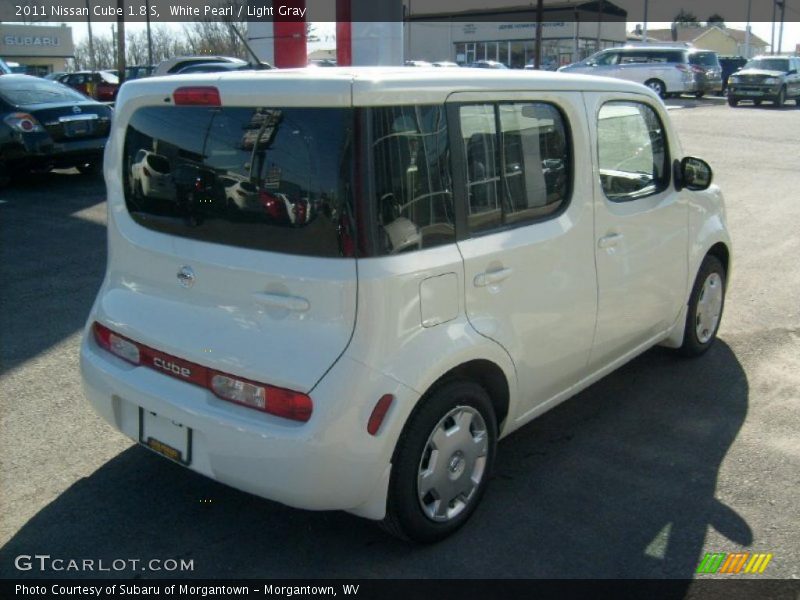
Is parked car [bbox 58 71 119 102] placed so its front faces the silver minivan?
no

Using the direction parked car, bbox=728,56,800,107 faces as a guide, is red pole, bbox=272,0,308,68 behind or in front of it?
in front

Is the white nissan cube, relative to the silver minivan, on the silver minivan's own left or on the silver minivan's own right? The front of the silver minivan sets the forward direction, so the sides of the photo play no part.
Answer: on the silver minivan's own left

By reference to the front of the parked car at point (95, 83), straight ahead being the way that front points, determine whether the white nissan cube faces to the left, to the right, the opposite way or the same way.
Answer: to the right

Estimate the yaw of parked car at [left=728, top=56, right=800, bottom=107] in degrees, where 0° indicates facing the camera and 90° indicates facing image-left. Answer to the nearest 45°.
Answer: approximately 45°

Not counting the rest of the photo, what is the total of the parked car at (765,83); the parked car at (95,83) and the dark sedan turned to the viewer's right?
0

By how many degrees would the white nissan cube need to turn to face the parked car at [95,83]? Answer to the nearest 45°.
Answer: approximately 45° to its left

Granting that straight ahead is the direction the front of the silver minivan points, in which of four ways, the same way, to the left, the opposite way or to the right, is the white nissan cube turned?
to the right

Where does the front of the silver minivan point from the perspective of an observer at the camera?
facing away from the viewer and to the left of the viewer

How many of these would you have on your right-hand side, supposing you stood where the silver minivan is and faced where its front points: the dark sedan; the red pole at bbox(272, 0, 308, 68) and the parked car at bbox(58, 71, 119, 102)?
0

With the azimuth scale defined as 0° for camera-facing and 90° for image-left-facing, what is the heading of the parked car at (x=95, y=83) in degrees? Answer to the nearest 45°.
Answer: approximately 135°

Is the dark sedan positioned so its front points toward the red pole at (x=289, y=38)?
no

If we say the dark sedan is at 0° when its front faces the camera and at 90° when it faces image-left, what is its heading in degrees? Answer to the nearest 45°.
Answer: approximately 135°

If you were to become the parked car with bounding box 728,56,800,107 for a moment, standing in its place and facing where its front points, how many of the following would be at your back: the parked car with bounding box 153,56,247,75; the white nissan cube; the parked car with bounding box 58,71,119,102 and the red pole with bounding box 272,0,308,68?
0

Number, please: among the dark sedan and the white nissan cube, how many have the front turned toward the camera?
0

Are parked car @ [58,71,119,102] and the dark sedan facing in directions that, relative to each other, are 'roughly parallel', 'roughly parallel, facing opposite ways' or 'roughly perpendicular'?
roughly parallel

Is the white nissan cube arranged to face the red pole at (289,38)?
no

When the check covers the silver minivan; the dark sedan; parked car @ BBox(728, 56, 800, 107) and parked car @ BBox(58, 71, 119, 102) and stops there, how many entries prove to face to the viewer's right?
0
